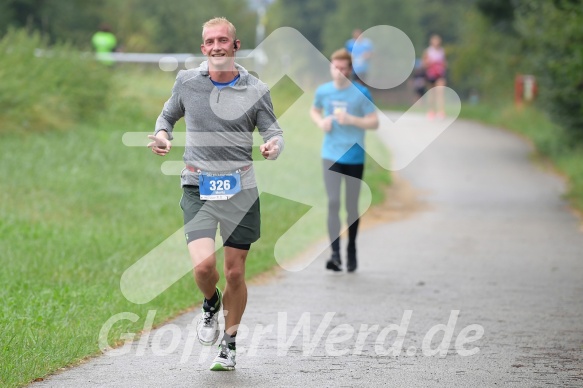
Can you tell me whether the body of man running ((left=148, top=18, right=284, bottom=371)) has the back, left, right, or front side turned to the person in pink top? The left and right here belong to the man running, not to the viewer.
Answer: back

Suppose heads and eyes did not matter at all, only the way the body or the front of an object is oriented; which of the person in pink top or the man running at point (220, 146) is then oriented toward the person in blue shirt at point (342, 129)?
the person in pink top

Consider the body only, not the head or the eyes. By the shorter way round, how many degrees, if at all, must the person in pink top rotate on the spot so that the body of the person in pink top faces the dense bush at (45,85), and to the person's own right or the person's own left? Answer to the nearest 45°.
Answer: approximately 45° to the person's own right

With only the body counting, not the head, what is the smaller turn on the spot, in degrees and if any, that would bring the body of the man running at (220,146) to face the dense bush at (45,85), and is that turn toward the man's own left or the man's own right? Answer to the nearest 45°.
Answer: approximately 180°

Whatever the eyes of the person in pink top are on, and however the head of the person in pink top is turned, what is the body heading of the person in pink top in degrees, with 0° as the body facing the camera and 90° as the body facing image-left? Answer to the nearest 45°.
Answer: approximately 0°
